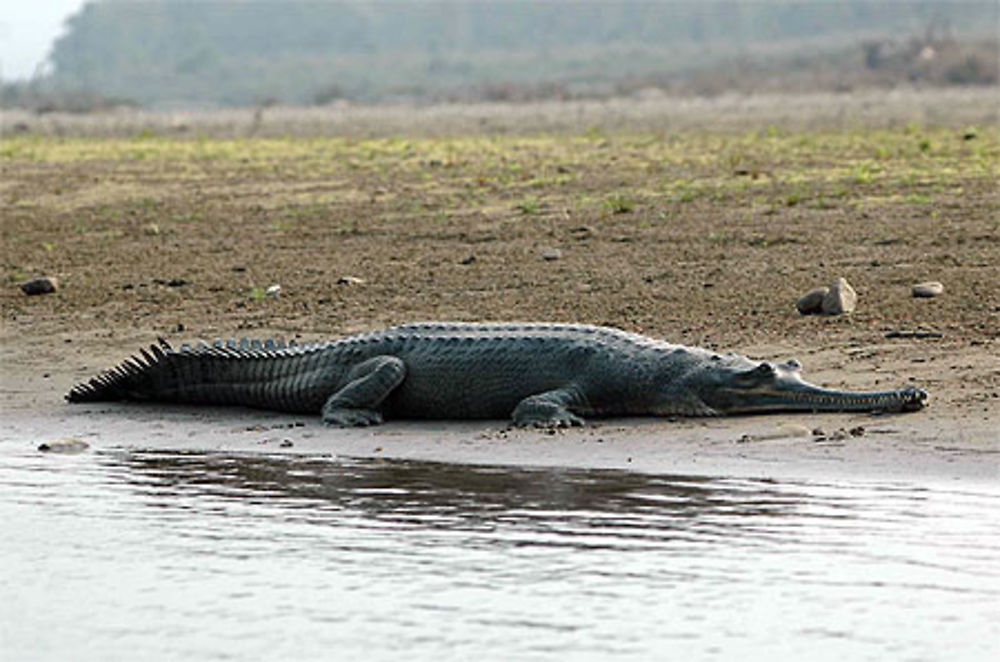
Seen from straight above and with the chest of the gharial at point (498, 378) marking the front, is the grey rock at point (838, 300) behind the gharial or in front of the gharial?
in front

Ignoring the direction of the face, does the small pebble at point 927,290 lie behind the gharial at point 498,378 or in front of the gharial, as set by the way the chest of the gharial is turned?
in front

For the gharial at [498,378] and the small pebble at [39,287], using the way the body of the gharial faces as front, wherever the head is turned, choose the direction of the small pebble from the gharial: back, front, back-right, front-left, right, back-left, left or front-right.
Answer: back-left

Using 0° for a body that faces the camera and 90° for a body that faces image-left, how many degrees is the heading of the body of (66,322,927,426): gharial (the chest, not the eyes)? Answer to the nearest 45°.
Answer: approximately 270°

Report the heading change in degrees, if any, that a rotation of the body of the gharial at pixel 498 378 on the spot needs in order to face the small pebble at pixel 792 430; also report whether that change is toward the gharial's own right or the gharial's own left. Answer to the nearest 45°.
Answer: approximately 45° to the gharial's own right

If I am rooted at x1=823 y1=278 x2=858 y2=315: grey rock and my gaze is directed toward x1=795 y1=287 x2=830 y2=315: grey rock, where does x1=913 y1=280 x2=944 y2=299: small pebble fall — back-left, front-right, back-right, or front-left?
back-right

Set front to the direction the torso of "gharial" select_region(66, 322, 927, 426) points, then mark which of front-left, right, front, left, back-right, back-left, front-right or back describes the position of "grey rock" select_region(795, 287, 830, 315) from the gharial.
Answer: front-left
